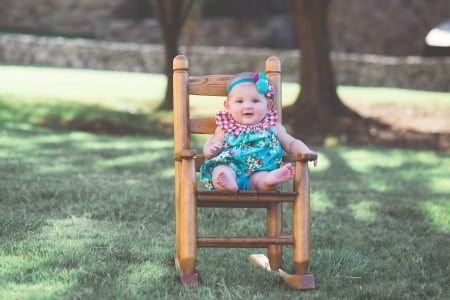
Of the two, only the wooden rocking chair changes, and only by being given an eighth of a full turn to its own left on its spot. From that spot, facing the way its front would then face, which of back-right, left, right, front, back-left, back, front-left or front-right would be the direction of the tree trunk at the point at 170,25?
back-left

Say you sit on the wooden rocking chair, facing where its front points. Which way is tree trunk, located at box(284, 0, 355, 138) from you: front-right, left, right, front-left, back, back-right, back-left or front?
back

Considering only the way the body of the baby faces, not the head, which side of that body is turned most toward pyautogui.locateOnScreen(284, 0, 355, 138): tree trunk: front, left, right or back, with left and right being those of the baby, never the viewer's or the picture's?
back

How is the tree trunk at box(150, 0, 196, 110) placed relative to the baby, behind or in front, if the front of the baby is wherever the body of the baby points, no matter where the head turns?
behind

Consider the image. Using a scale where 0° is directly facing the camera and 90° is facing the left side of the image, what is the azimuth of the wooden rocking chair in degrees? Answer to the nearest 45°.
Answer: approximately 0°

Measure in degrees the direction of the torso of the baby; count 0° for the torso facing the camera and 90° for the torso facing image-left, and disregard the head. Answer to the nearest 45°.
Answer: approximately 0°
